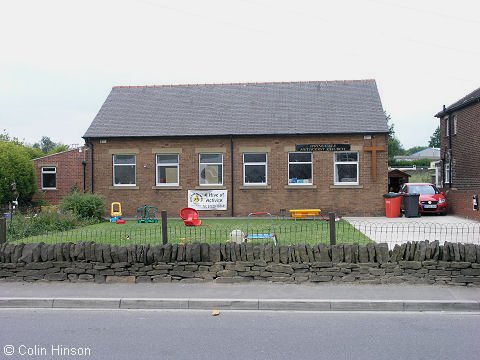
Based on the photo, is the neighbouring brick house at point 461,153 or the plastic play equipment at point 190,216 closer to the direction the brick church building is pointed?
the plastic play equipment

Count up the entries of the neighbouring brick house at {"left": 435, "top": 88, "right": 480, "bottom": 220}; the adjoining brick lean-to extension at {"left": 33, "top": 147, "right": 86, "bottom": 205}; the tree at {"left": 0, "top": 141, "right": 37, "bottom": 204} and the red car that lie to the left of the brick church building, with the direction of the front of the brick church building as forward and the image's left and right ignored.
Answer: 2

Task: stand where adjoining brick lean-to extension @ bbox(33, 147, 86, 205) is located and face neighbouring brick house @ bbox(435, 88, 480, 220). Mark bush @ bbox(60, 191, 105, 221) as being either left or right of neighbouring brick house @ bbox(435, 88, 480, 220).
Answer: right

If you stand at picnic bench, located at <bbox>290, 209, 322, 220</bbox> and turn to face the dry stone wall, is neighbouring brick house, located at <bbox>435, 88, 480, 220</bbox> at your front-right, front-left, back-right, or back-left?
back-left

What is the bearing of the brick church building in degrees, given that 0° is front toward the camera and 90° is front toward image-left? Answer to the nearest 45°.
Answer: approximately 0°

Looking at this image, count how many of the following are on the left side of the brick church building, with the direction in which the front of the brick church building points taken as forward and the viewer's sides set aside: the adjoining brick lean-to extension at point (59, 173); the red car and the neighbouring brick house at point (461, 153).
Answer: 2

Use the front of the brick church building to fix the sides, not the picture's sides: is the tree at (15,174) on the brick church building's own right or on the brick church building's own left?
on the brick church building's own right

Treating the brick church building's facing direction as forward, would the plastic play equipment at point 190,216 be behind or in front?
in front

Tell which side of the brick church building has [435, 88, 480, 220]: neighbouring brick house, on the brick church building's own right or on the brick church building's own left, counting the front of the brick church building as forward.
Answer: on the brick church building's own left

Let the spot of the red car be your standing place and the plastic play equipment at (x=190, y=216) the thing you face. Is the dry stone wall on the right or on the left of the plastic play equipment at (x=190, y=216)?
left

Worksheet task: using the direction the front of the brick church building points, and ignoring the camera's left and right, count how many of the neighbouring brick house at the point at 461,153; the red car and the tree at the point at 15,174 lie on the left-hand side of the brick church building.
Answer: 2

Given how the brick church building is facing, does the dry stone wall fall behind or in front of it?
in front

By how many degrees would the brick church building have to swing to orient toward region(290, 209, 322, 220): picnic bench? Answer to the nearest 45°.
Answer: approximately 45° to its left
